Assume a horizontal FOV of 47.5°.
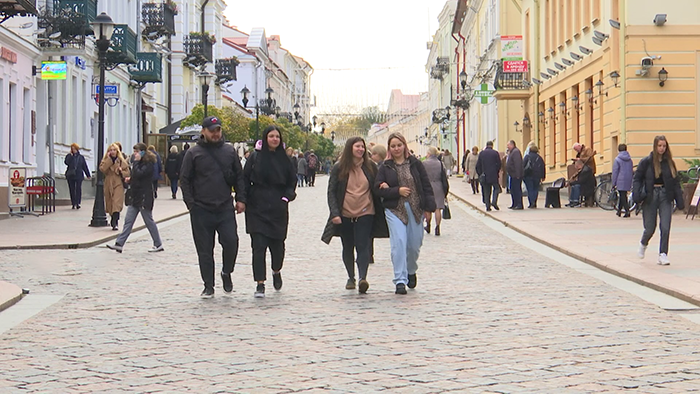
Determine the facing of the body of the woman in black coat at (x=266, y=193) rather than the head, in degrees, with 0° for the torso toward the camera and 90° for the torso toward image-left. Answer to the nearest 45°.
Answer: approximately 0°

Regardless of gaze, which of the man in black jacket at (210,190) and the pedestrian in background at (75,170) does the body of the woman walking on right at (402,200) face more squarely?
the man in black jacket

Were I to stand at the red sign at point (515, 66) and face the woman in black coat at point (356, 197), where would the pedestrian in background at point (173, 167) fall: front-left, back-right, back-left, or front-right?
front-right

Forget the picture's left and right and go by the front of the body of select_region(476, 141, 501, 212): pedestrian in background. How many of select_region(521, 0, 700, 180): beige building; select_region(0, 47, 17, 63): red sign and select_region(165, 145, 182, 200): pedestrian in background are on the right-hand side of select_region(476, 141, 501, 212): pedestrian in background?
1

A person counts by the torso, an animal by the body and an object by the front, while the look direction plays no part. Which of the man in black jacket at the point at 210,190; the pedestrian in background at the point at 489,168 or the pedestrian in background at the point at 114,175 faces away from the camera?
the pedestrian in background at the point at 489,168

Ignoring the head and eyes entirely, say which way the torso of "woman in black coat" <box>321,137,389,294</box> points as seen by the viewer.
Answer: toward the camera

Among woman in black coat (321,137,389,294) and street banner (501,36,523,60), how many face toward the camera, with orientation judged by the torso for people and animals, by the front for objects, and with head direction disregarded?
2

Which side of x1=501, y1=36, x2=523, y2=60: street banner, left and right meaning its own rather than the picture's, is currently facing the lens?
front

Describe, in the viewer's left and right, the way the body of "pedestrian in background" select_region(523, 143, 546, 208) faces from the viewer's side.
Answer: facing away from the viewer

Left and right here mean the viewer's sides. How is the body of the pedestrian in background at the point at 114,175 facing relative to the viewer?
facing the viewer

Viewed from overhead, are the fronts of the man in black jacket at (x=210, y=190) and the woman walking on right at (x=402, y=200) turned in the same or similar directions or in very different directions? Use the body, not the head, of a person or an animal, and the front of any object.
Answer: same or similar directions

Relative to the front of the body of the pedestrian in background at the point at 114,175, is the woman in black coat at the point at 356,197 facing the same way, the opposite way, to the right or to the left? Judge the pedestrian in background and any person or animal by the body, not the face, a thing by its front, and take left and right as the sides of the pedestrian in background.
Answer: the same way

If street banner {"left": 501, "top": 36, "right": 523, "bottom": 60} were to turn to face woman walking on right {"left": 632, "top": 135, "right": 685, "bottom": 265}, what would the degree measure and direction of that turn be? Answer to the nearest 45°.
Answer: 0° — it already faces them

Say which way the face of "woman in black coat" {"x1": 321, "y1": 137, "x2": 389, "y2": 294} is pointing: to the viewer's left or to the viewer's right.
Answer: to the viewer's right

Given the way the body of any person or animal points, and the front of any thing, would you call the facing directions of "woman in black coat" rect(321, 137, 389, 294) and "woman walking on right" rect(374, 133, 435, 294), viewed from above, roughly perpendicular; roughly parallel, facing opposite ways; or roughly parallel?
roughly parallel

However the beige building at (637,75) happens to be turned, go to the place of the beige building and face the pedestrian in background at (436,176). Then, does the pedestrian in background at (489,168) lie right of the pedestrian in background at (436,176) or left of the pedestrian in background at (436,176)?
right

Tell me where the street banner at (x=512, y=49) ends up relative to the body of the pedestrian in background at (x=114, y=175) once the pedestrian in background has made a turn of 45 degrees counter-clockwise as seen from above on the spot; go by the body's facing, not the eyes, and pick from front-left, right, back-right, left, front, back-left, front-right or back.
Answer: left
